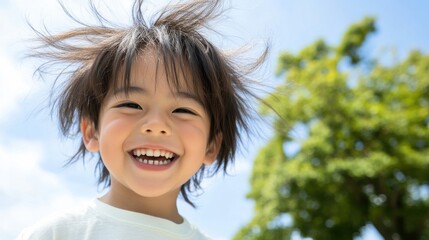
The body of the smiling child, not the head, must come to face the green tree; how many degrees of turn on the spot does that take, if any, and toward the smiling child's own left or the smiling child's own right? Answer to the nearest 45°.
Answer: approximately 135° to the smiling child's own left

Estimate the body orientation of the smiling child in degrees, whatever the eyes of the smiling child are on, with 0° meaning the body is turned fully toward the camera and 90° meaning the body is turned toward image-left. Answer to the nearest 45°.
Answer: approximately 0°
